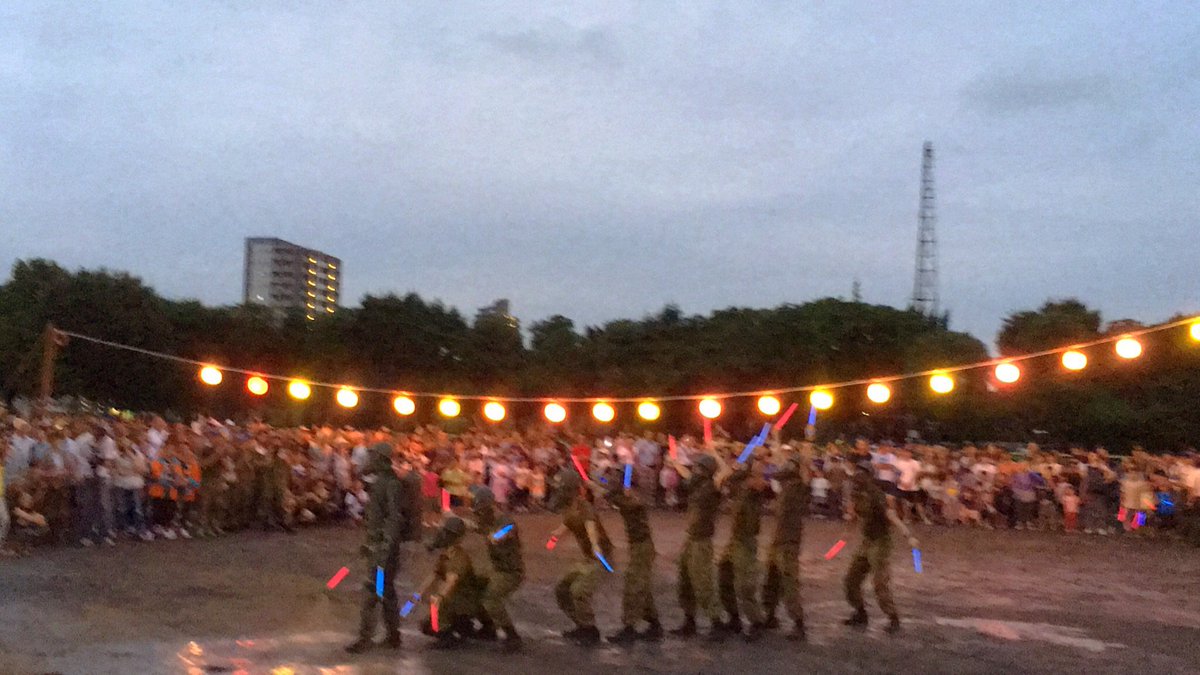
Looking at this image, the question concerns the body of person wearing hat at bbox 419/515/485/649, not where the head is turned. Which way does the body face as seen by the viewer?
to the viewer's left

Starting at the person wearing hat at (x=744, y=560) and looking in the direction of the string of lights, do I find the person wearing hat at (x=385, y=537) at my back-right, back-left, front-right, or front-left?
back-left

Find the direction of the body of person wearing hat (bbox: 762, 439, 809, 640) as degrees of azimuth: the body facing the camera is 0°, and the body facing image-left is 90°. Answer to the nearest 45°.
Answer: approximately 90°

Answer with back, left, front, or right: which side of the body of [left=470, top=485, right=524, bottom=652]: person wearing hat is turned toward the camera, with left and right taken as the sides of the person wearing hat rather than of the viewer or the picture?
left

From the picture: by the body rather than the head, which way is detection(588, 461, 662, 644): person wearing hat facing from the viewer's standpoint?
to the viewer's left

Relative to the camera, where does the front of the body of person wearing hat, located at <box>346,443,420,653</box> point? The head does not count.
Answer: to the viewer's left
